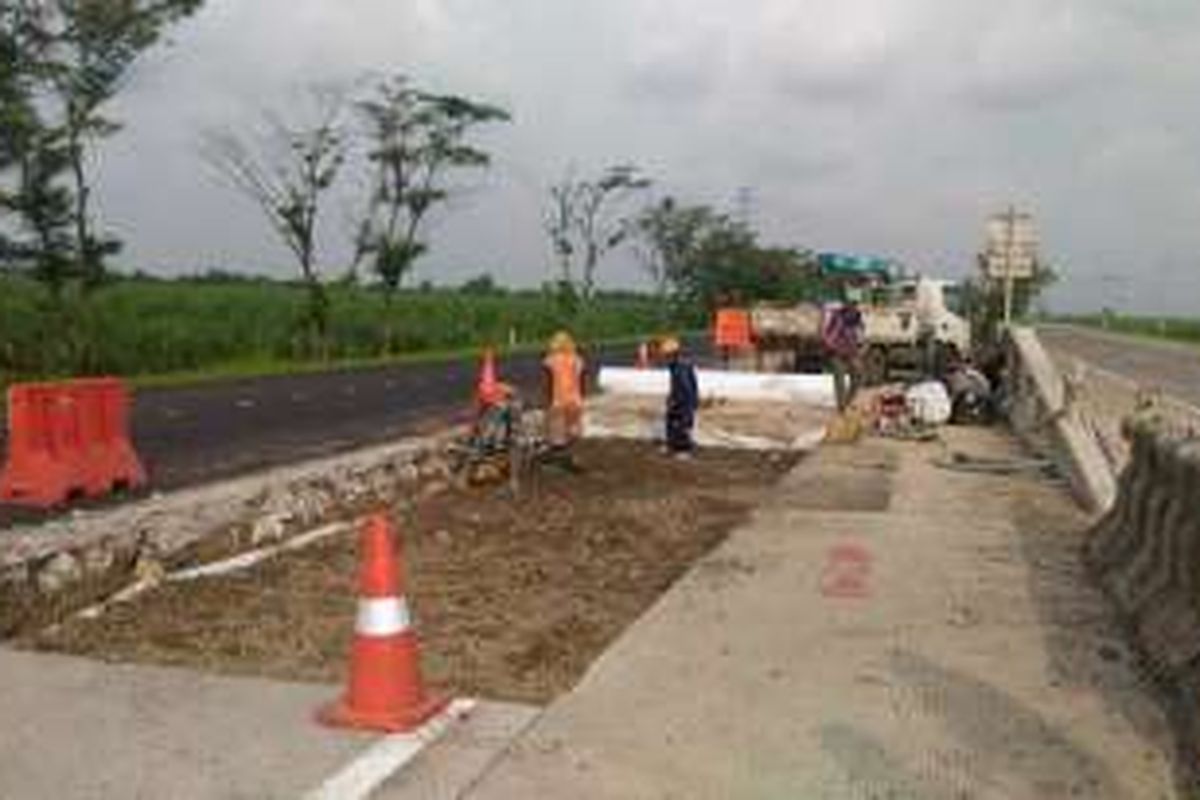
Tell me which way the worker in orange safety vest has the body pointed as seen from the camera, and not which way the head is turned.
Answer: away from the camera

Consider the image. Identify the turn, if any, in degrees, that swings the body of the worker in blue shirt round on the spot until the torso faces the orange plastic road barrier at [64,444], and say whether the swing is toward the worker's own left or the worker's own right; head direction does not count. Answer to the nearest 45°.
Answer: approximately 45° to the worker's own left

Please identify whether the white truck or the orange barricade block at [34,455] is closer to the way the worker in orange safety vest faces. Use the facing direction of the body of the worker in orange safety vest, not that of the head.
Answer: the white truck

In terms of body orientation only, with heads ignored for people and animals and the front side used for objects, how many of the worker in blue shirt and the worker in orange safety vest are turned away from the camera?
1

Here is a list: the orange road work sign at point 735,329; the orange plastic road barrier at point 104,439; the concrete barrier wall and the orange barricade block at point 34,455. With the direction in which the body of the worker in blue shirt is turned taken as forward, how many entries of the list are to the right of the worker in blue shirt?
1
